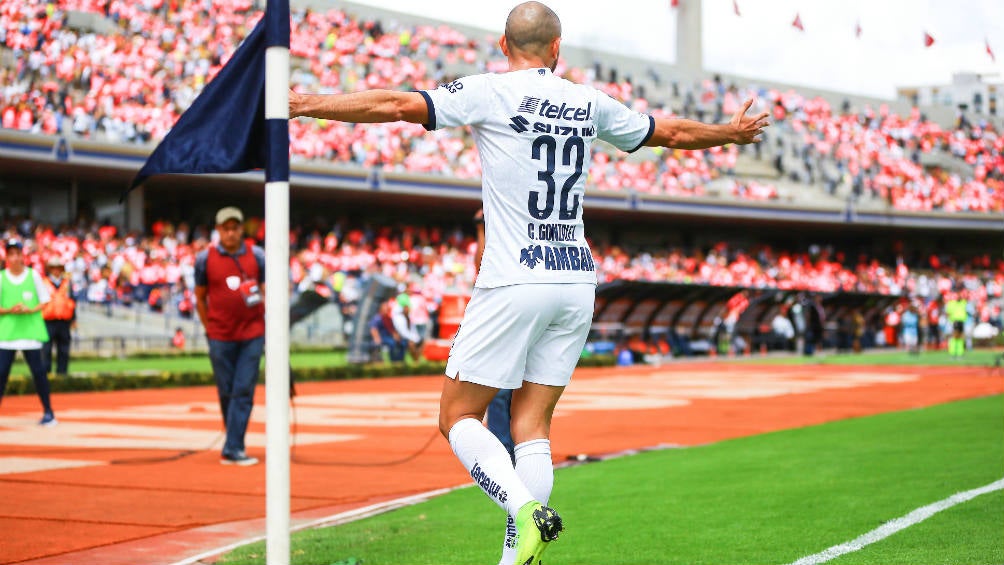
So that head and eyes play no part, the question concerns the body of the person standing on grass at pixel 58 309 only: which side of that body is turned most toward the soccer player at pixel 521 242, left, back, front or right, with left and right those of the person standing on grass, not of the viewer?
front

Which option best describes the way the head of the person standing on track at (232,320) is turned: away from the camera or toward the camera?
toward the camera

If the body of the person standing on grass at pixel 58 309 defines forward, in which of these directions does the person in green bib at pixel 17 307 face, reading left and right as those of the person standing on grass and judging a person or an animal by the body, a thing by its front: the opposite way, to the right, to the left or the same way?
the same way

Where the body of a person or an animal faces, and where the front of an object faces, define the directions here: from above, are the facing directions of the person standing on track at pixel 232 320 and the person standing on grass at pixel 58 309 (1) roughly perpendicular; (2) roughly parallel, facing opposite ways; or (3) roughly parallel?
roughly parallel

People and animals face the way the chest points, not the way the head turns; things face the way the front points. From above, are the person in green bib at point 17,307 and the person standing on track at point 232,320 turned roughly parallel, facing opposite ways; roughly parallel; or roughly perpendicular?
roughly parallel

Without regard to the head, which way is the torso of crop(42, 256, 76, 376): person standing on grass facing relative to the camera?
toward the camera

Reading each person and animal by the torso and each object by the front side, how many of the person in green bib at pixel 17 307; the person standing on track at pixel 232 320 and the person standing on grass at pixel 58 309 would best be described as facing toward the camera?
3

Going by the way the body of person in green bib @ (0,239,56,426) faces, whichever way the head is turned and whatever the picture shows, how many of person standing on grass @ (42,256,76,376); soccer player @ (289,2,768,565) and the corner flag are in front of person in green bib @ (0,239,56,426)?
2

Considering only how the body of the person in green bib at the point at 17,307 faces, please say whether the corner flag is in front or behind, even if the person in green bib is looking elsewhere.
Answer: in front

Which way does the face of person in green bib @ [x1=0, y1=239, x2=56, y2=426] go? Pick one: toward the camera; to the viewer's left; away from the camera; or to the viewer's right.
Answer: toward the camera

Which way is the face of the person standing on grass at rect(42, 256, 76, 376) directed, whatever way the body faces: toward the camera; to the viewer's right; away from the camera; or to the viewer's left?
toward the camera

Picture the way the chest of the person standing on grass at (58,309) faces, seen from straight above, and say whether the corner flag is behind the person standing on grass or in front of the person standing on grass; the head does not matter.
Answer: in front

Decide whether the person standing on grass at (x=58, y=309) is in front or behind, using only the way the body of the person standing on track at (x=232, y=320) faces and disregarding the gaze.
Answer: behind

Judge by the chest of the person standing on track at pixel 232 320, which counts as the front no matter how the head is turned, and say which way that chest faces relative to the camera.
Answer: toward the camera

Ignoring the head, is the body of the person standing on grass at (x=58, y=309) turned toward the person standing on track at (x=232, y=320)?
yes
